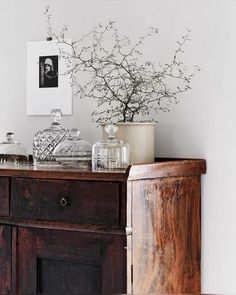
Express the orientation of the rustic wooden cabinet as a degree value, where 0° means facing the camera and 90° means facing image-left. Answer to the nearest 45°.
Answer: approximately 45°
